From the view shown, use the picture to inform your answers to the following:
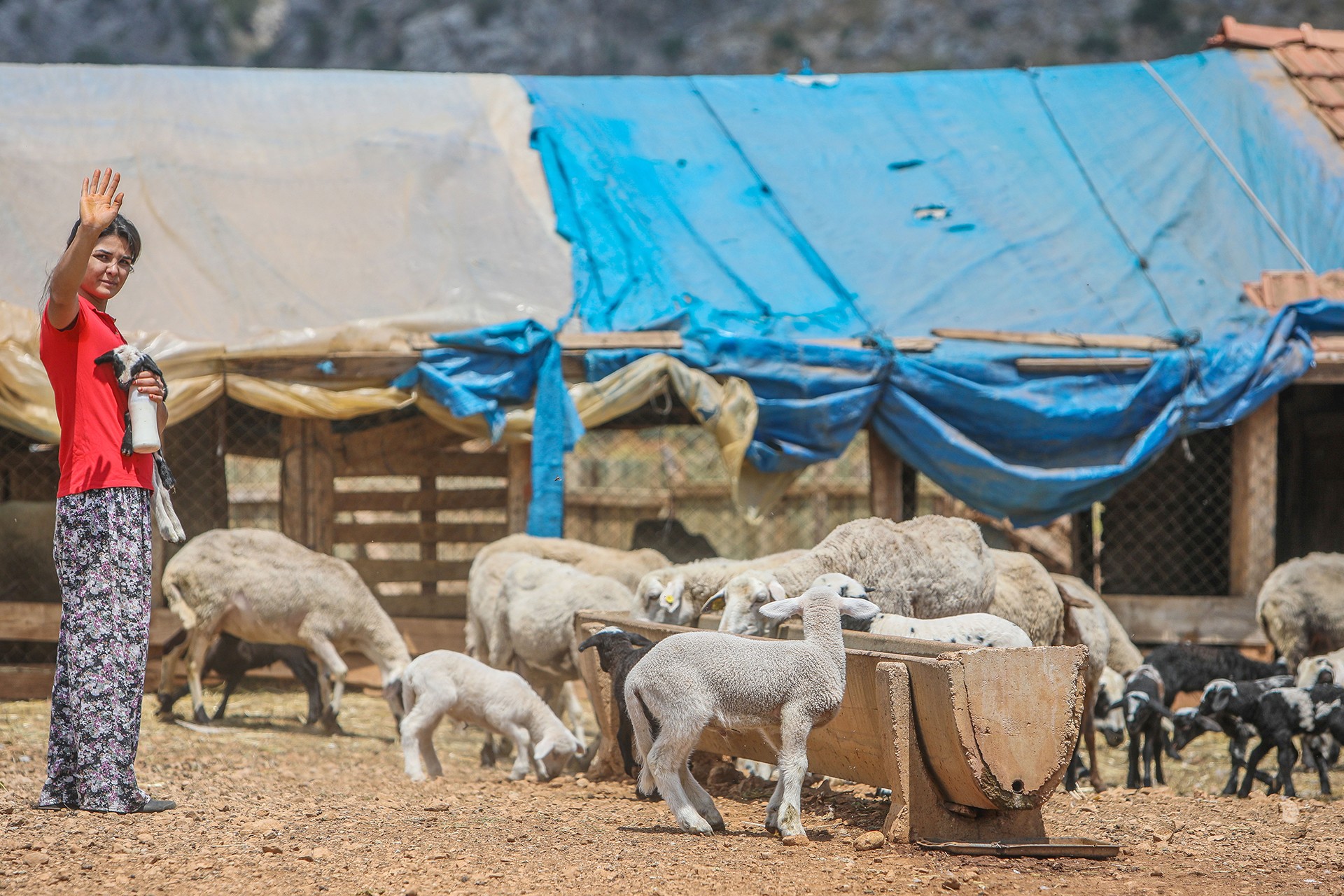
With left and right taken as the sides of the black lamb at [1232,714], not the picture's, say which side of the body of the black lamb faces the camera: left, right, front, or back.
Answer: left

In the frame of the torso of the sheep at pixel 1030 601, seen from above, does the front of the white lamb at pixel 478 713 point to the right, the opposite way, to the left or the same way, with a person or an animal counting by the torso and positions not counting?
the opposite way

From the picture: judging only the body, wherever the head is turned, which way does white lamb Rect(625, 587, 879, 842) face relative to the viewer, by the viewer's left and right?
facing to the right of the viewer

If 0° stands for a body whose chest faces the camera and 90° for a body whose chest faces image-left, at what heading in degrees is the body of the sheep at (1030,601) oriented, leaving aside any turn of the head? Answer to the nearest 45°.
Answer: approximately 90°

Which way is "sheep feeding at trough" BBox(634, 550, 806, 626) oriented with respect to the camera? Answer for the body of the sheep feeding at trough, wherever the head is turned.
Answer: to the viewer's left

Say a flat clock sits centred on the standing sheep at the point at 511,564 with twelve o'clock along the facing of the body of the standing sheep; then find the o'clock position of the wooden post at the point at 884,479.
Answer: The wooden post is roughly at 11 o'clock from the standing sheep.

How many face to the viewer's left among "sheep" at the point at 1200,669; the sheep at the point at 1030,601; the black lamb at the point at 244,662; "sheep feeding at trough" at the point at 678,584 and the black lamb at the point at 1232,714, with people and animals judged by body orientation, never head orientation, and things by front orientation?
4

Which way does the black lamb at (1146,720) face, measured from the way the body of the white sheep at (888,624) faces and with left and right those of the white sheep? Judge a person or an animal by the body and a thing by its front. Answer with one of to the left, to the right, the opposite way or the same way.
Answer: to the left

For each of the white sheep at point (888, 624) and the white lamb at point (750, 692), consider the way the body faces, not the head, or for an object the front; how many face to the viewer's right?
1

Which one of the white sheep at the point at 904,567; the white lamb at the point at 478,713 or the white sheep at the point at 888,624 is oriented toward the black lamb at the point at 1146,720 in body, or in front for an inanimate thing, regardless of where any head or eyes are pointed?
the white lamb
